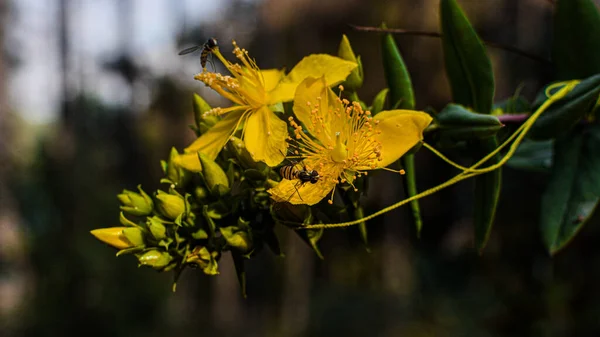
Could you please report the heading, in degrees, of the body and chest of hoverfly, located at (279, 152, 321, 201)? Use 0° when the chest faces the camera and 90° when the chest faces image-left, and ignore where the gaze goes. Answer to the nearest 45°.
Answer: approximately 270°

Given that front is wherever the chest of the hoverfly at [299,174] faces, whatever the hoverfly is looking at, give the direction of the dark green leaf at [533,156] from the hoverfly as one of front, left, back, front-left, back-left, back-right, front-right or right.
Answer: front-left
